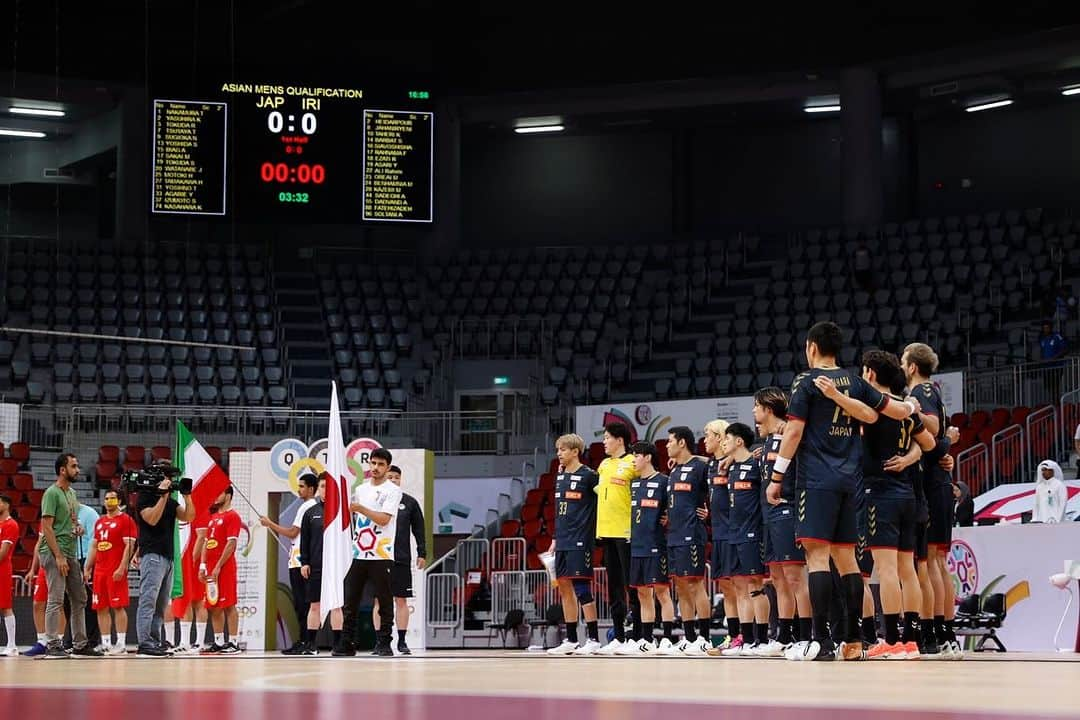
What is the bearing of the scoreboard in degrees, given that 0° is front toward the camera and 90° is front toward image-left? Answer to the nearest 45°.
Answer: approximately 0°

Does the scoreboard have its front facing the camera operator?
yes

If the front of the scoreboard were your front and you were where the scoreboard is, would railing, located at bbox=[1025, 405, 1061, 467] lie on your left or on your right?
on your left

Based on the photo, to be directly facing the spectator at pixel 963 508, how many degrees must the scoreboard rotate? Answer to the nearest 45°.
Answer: approximately 45° to its left

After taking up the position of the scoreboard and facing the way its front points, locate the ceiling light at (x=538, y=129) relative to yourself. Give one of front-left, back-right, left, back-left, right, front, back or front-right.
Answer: back-left

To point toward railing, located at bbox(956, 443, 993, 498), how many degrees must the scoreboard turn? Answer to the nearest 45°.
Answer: approximately 45° to its left

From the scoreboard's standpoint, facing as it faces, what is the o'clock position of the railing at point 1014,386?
The railing is roughly at 10 o'clock from the scoreboard.
